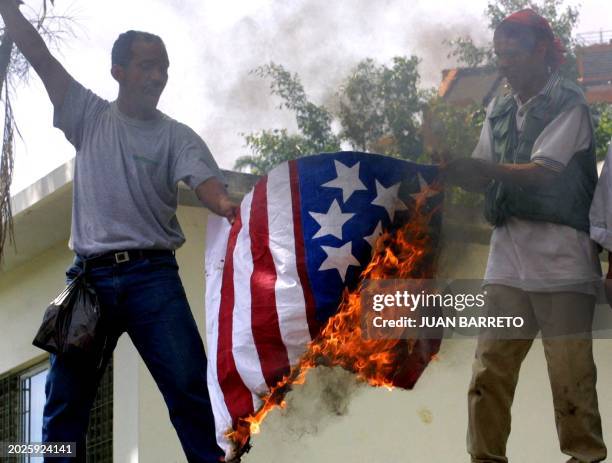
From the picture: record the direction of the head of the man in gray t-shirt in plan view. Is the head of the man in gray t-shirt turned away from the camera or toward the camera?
toward the camera

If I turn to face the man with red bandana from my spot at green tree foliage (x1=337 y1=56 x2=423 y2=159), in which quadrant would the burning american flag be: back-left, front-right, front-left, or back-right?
front-right

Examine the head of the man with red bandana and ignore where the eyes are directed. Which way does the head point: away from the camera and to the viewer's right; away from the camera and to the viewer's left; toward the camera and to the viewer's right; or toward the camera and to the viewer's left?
toward the camera and to the viewer's left

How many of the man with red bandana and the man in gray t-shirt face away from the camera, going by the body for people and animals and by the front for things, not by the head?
0

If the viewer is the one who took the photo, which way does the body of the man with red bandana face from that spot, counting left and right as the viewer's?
facing the viewer and to the left of the viewer

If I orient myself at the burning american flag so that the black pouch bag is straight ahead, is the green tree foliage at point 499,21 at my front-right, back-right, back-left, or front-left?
back-right

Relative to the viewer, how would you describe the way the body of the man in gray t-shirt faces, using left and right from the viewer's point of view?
facing the viewer

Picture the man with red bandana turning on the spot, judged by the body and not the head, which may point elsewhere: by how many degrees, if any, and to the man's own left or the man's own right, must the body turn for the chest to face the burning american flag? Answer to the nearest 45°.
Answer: approximately 45° to the man's own right

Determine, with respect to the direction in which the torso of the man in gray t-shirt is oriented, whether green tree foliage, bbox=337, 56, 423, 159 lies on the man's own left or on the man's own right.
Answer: on the man's own left

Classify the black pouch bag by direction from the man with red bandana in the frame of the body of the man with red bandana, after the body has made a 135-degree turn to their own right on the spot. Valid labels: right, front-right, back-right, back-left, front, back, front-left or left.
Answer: left
